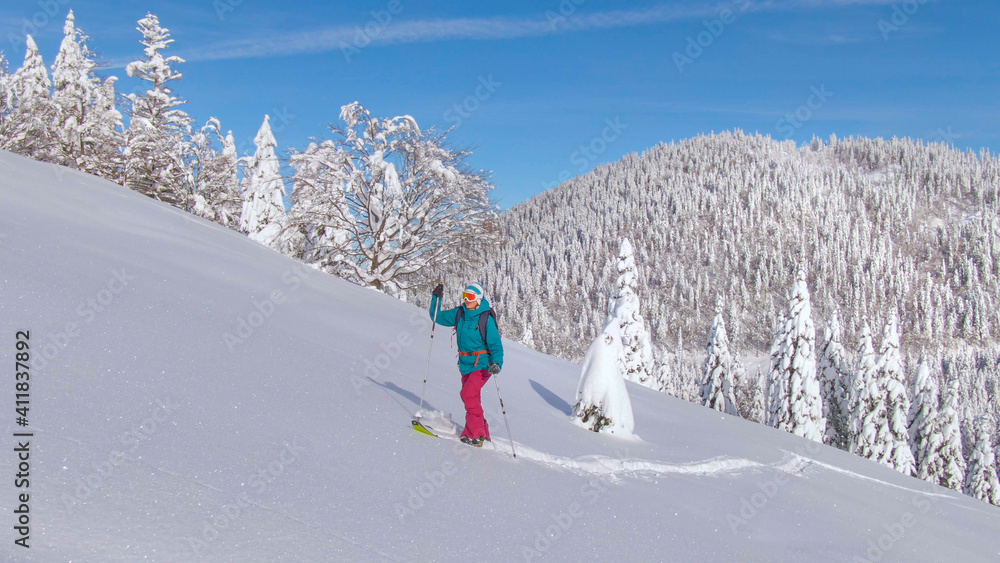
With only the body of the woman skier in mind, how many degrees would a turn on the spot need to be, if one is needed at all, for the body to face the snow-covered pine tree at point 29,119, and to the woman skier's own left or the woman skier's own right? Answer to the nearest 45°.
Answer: approximately 90° to the woman skier's own right

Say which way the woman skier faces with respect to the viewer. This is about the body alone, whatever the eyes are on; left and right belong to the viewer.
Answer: facing the viewer and to the left of the viewer

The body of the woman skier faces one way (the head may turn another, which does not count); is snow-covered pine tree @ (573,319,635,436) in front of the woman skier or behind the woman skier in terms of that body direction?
behind

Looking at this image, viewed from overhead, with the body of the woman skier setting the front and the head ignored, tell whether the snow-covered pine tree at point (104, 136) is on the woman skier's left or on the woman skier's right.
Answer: on the woman skier's right

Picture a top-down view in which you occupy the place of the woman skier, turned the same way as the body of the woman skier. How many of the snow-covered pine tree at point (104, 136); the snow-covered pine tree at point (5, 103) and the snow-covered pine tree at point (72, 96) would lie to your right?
3

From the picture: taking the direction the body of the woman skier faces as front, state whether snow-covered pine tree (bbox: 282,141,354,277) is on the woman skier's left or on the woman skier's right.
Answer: on the woman skier's right

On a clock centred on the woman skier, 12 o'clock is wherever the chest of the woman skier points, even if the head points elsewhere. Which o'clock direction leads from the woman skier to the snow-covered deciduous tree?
The snow-covered deciduous tree is roughly at 4 o'clock from the woman skier.

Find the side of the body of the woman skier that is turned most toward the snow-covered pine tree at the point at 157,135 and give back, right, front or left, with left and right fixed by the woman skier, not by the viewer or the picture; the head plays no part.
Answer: right
